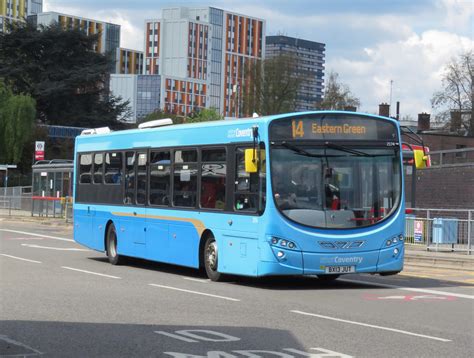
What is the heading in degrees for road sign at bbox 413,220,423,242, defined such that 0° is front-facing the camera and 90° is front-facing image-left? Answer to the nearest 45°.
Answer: approximately 0°

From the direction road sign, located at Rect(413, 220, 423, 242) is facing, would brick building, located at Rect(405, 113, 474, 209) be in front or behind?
behind
